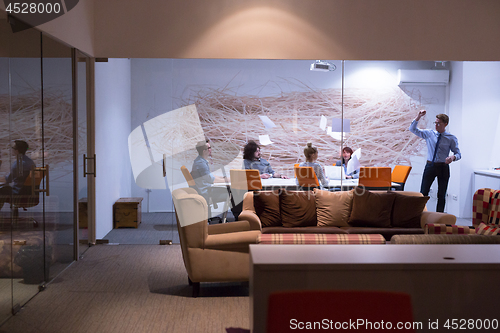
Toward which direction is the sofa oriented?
toward the camera

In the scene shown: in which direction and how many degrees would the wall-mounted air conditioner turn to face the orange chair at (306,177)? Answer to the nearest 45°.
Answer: approximately 45° to its right

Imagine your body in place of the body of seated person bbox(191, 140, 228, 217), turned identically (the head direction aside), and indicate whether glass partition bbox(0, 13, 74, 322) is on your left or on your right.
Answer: on your right

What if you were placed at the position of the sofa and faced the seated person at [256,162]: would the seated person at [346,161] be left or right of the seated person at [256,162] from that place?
right

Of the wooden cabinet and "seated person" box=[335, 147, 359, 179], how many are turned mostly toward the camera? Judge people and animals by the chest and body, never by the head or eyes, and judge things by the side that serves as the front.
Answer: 2

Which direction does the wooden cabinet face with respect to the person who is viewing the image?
facing the viewer

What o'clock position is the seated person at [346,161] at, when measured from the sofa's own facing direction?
The seated person is roughly at 6 o'clock from the sofa.

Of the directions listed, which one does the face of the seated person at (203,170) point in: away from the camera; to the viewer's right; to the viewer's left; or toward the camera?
to the viewer's right

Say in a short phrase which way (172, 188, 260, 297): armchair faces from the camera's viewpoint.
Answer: facing to the right of the viewer

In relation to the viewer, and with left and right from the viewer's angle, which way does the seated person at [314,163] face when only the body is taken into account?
facing away from the viewer and to the right of the viewer

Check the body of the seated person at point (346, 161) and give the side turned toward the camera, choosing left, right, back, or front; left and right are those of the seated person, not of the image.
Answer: front
